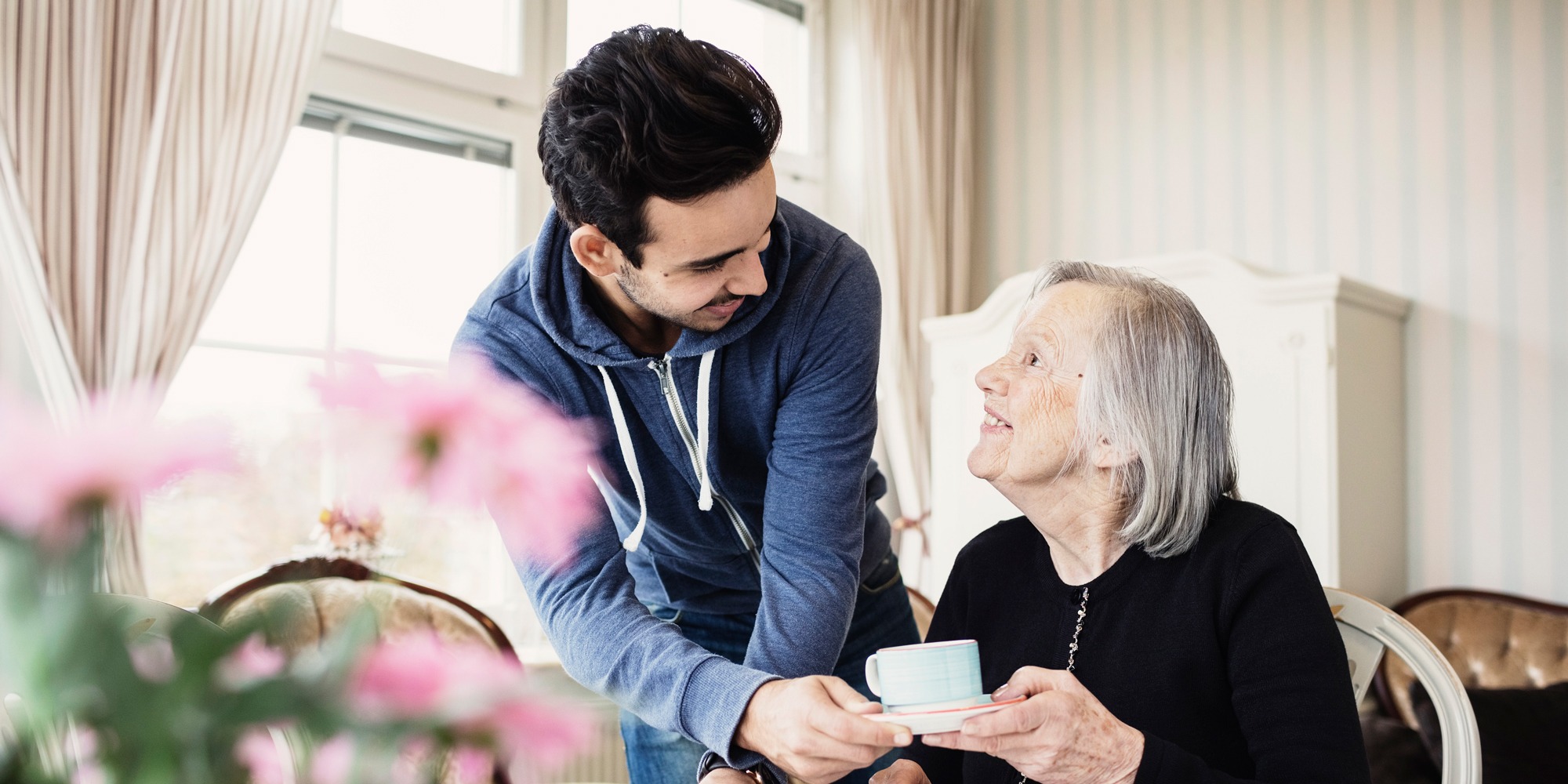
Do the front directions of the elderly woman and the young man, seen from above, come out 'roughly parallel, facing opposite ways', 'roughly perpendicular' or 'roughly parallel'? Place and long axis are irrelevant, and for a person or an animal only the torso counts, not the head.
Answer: roughly perpendicular

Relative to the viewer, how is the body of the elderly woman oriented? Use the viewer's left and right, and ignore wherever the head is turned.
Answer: facing the viewer and to the left of the viewer

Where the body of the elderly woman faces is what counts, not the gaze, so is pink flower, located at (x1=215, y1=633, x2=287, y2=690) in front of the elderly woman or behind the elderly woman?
in front

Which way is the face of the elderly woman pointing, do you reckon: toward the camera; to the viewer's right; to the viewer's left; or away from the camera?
to the viewer's left

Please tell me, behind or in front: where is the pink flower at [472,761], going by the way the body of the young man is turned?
in front

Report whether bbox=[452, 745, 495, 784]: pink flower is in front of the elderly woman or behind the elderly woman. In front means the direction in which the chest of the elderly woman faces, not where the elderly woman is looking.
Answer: in front

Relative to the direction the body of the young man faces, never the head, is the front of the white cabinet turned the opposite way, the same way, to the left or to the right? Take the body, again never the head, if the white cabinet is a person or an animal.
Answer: to the right

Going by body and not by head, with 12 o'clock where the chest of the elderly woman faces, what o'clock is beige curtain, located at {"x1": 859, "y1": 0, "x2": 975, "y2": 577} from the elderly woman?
The beige curtain is roughly at 4 o'clock from the elderly woman.

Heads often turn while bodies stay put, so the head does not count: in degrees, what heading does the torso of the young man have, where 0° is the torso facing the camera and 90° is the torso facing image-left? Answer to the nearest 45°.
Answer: approximately 0°

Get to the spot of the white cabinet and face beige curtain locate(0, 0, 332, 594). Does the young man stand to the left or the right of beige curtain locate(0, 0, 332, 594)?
left

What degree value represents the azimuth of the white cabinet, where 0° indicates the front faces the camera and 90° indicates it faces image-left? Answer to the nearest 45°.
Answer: approximately 45°

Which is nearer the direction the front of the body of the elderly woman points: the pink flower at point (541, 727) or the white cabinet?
the pink flower
